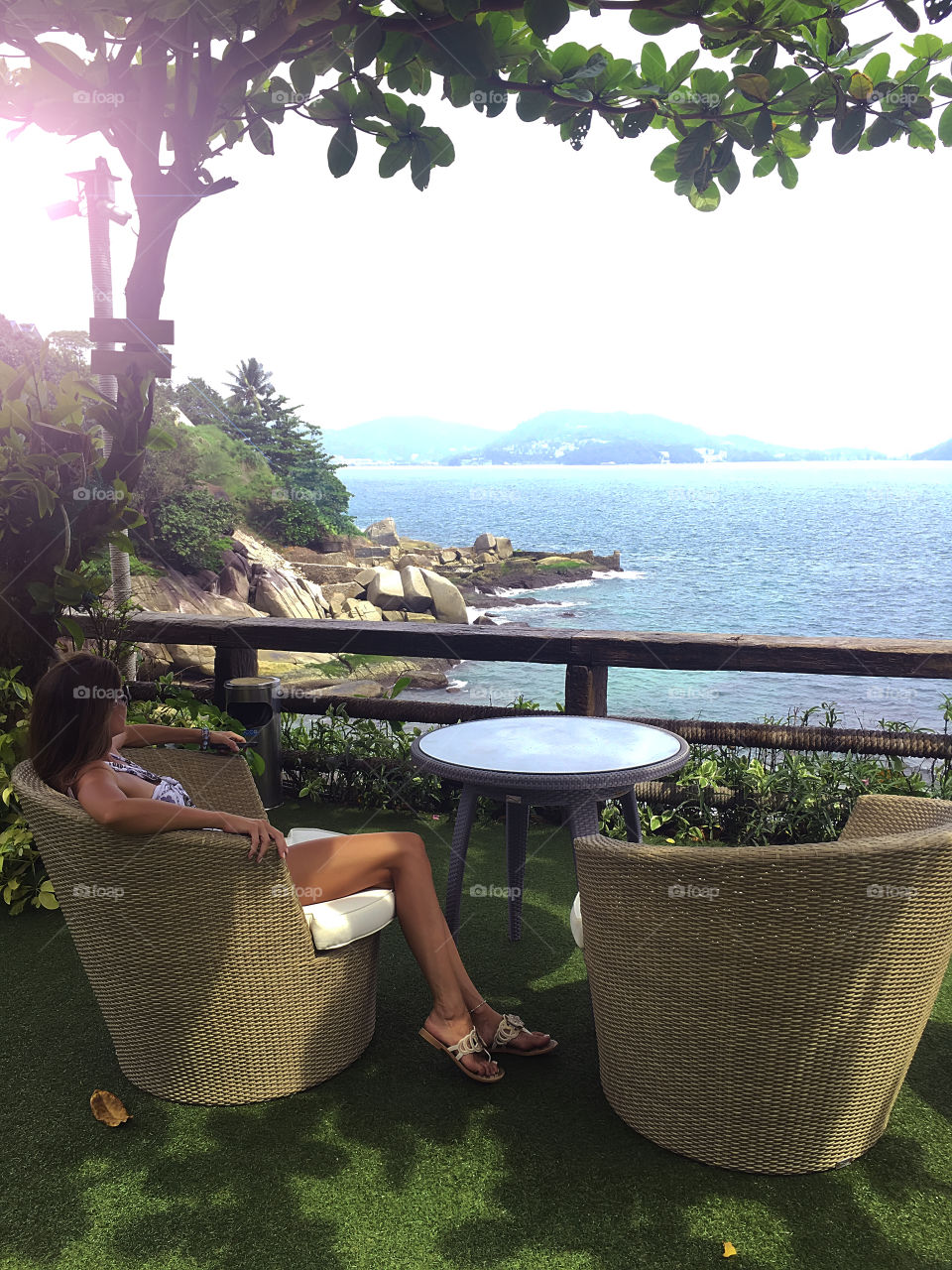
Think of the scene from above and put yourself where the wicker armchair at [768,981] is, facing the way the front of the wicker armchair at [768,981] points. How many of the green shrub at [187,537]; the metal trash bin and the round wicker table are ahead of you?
3

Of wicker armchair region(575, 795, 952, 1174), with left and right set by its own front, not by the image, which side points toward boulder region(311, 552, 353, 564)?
front

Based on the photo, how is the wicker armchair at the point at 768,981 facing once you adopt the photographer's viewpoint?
facing away from the viewer and to the left of the viewer

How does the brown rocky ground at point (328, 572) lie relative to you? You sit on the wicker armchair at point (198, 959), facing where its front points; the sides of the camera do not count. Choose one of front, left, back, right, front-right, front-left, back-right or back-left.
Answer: left

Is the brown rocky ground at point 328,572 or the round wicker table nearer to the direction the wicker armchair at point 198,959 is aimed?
the round wicker table

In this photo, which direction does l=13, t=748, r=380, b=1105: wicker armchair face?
to the viewer's right

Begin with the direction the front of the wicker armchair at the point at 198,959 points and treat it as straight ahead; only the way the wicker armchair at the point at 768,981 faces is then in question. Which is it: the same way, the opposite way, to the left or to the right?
to the left

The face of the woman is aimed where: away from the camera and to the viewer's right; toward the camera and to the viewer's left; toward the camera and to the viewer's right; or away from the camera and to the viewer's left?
away from the camera and to the viewer's right

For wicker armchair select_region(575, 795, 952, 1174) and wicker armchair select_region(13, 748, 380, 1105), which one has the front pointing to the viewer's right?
wicker armchair select_region(13, 748, 380, 1105)

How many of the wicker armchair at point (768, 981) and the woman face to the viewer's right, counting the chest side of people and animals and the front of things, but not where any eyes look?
1

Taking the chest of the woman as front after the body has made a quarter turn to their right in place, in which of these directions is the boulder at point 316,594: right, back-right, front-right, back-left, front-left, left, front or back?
back

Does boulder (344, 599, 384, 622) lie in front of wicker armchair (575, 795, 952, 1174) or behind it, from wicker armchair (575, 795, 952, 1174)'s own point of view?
in front

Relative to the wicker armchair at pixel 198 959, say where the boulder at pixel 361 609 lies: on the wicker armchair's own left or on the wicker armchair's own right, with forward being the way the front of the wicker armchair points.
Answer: on the wicker armchair's own left

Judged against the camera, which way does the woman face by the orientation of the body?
to the viewer's right

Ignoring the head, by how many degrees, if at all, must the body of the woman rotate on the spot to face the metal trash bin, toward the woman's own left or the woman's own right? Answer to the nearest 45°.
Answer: approximately 90° to the woman's own left
